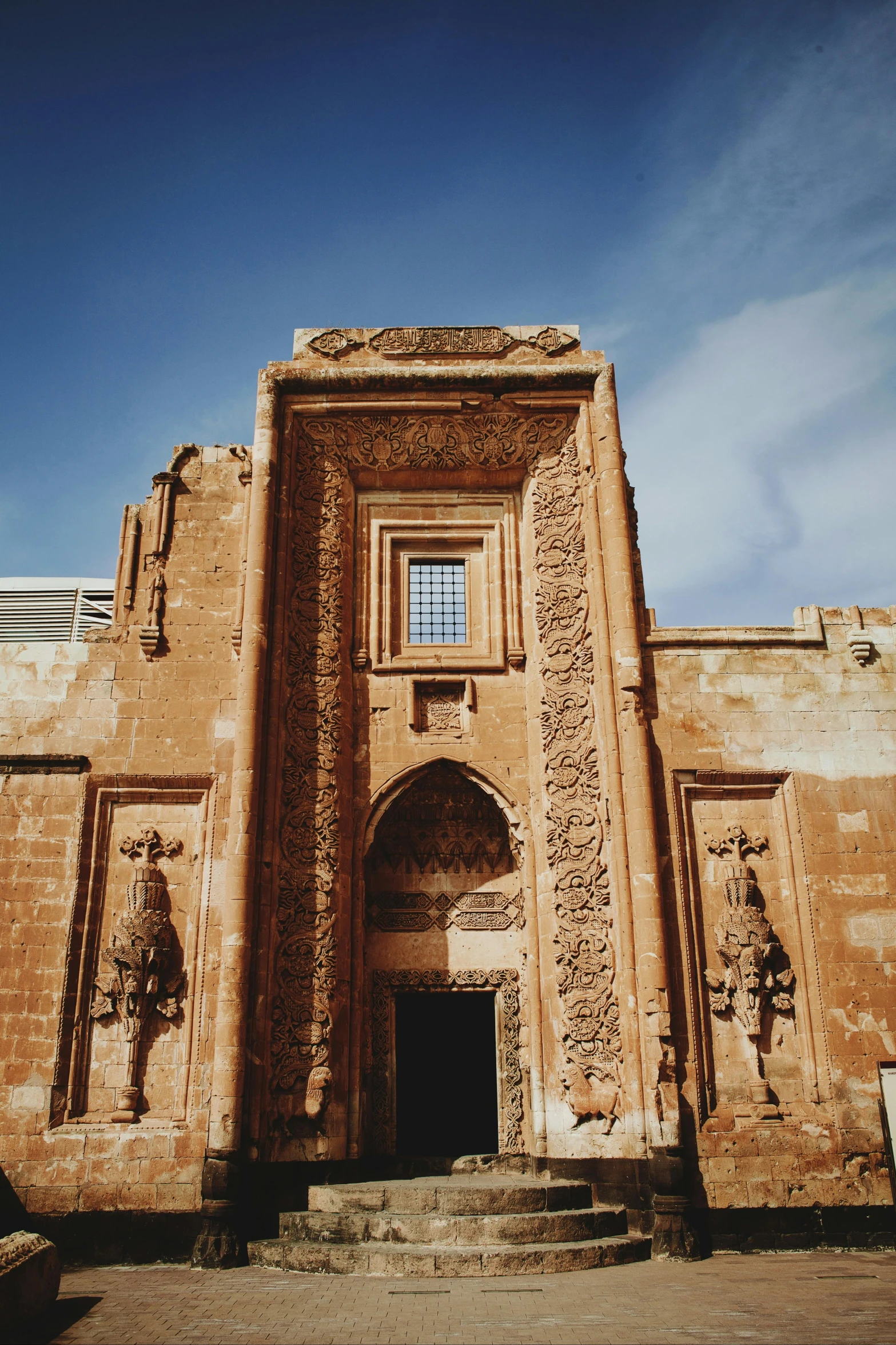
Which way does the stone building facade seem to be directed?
toward the camera
